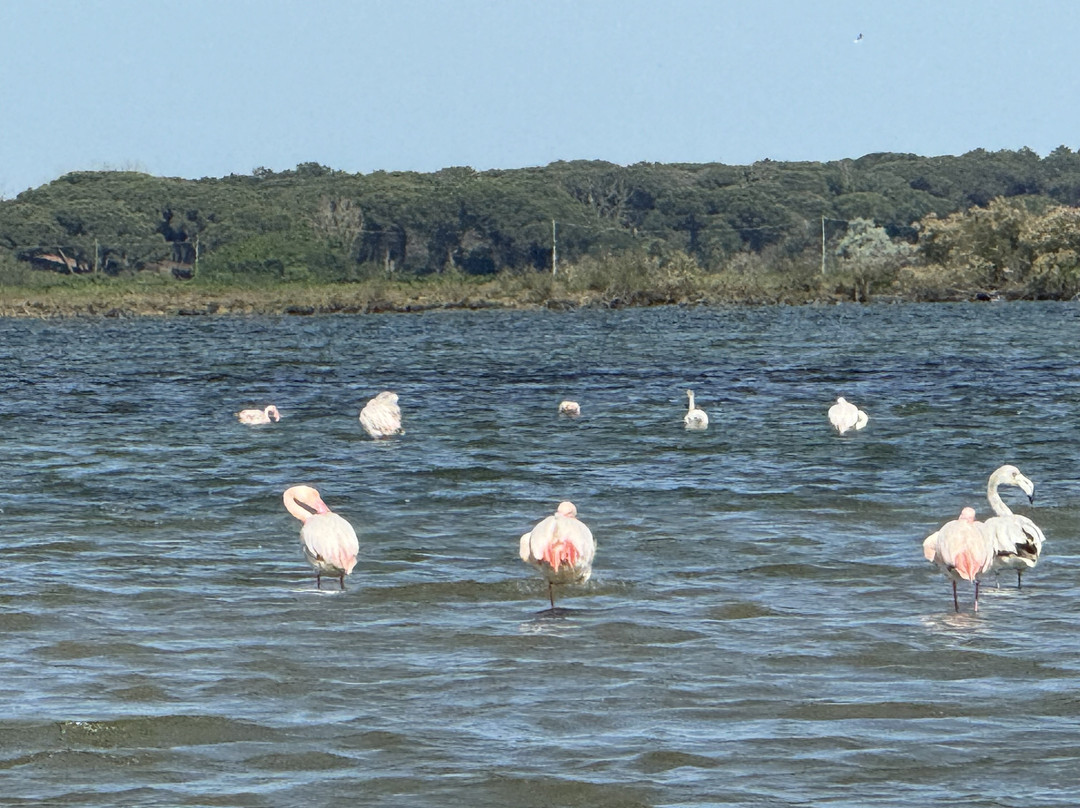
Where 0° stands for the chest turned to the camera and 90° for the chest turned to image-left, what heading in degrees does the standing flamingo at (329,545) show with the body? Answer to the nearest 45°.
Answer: approximately 135°

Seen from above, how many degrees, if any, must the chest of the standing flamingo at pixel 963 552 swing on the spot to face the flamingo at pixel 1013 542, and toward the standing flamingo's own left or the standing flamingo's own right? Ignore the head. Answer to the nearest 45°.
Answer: approximately 45° to the standing flamingo's own right

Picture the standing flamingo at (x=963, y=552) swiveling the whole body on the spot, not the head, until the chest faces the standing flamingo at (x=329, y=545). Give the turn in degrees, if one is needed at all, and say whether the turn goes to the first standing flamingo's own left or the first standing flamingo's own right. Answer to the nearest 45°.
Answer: approximately 90° to the first standing flamingo's own left

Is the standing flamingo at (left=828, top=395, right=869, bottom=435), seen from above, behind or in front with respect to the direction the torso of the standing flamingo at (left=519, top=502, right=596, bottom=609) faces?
in front

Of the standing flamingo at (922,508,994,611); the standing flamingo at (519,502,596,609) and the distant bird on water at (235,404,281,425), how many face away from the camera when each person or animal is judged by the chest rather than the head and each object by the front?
2

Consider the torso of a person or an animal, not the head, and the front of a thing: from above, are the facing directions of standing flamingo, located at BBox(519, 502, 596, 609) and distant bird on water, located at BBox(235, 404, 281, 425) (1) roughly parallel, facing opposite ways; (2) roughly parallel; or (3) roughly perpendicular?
roughly perpendicular

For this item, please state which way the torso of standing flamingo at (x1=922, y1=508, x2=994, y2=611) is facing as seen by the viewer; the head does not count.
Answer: away from the camera

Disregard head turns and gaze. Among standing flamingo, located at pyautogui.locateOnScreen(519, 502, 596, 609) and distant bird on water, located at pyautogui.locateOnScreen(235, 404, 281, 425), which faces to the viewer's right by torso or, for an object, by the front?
the distant bird on water

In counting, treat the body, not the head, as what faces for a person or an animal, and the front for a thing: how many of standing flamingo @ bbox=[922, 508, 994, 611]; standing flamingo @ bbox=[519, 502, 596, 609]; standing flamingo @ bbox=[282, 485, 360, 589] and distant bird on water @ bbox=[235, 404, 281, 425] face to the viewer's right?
1

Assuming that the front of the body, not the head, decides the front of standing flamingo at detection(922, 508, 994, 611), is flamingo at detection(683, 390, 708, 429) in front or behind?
in front

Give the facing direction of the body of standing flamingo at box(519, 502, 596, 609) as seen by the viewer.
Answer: away from the camera

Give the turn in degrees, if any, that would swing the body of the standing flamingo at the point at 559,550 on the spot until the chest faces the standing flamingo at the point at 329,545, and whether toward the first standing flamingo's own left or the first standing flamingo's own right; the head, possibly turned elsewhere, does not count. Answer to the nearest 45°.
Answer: approximately 90° to the first standing flamingo's own left

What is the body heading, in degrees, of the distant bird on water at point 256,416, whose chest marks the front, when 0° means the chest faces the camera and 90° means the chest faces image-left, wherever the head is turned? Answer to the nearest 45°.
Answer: approximately 270°

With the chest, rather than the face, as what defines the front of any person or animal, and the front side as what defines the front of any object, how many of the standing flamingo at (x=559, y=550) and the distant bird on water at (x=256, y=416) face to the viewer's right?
1

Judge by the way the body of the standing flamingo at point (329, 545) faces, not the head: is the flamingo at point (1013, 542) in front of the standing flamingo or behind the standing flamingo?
behind
